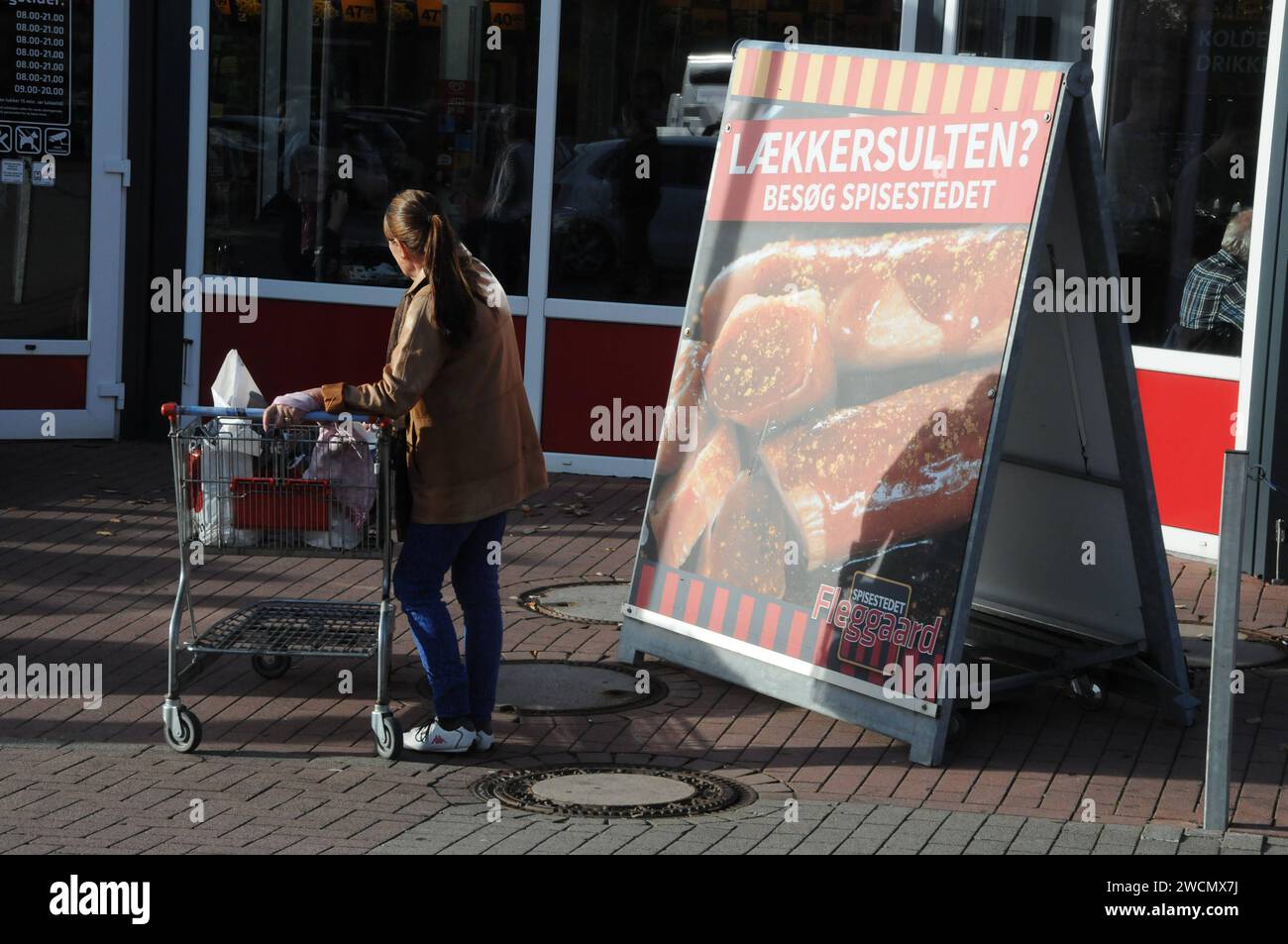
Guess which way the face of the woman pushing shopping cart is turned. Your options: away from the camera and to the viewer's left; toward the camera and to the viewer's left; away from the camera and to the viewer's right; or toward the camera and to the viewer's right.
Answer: away from the camera and to the viewer's left

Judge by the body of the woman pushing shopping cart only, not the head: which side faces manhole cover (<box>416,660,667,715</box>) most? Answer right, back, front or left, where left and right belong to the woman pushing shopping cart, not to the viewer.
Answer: right

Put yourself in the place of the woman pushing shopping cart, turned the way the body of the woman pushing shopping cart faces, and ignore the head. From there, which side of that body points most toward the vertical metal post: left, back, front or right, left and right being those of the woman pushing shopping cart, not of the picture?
back

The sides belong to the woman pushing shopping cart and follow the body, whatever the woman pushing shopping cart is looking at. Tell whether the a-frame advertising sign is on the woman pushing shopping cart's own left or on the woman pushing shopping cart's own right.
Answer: on the woman pushing shopping cart's own right

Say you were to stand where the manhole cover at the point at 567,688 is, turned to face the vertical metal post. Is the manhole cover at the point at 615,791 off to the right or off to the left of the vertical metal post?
right

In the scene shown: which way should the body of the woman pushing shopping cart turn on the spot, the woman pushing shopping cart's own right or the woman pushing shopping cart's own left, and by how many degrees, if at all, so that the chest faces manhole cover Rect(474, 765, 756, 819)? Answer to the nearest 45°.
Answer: approximately 180°

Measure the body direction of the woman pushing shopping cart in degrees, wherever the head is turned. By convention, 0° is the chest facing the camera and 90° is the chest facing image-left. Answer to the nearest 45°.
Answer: approximately 135°
